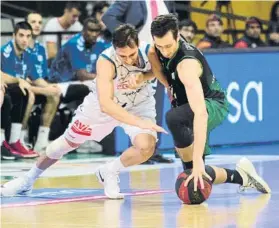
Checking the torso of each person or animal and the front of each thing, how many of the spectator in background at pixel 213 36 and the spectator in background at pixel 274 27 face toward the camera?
2

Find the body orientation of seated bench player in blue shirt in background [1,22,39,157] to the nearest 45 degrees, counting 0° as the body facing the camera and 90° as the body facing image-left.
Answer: approximately 315°

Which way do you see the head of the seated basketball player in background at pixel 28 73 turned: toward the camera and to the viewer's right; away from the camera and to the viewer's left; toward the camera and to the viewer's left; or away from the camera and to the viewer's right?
toward the camera and to the viewer's right

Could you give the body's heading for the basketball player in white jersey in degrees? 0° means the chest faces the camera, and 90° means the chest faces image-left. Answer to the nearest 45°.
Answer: approximately 315°

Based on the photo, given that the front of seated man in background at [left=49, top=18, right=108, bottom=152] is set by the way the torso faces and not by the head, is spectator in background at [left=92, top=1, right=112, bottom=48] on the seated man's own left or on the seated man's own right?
on the seated man's own left

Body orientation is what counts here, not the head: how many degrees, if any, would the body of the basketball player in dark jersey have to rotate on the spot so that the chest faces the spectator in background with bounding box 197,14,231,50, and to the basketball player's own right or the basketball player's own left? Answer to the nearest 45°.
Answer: approximately 135° to the basketball player's own right
